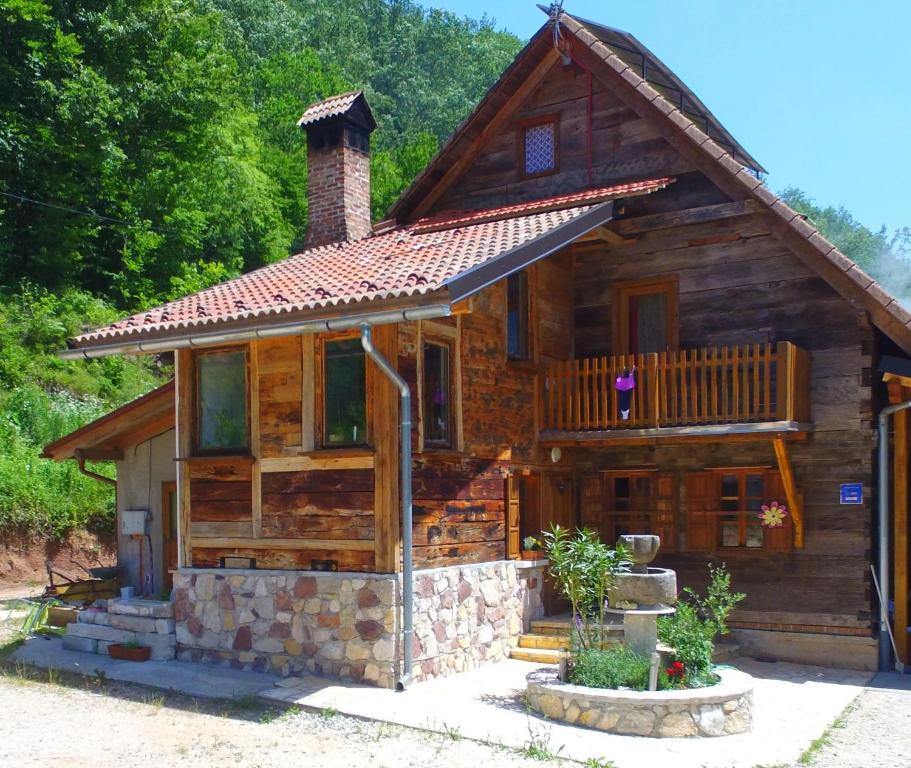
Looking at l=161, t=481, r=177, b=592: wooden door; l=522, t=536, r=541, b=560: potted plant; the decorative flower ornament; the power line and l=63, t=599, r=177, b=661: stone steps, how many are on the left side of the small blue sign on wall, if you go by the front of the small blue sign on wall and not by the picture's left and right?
0

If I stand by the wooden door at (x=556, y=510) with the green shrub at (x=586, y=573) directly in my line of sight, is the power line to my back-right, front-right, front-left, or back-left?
back-right

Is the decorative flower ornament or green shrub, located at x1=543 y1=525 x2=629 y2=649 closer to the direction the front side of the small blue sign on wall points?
the green shrub

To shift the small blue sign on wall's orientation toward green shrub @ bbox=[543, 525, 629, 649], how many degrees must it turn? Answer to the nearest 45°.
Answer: approximately 45° to its right

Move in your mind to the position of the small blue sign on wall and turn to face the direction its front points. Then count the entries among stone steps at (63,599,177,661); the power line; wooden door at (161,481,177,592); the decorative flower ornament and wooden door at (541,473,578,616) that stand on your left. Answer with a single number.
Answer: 0

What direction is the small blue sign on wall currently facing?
toward the camera

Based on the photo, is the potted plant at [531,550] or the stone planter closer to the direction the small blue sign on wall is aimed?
the stone planter

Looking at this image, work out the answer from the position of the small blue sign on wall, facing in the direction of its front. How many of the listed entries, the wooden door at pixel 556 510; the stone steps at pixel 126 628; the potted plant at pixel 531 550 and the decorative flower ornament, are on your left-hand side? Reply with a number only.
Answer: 0

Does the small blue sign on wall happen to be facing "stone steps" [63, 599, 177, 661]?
no

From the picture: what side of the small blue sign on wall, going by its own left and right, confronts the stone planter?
front

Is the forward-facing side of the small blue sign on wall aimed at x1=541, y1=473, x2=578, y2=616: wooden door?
no

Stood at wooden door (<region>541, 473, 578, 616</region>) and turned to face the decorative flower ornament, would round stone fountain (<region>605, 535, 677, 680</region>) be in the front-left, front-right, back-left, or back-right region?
front-right

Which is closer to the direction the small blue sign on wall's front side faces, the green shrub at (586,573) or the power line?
the green shrub

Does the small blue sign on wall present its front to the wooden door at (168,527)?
no

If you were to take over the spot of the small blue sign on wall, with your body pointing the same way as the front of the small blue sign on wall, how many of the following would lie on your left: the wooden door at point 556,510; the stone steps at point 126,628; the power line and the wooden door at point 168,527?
0

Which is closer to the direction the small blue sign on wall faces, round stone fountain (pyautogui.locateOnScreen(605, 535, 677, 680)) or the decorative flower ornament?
the round stone fountain
